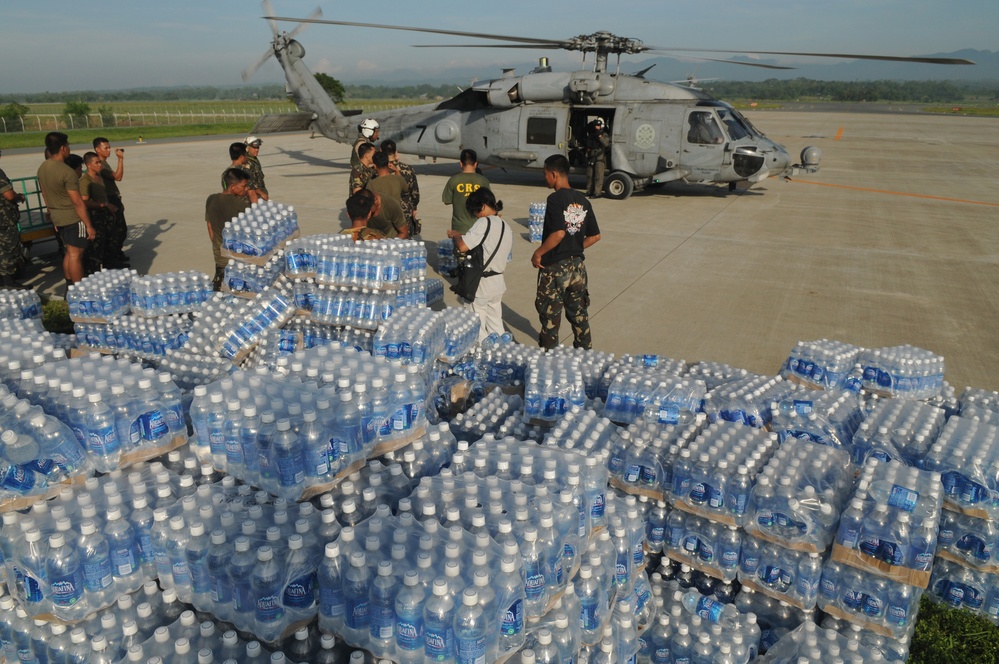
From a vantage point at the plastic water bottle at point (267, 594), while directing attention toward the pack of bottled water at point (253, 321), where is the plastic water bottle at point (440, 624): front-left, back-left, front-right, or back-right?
back-right

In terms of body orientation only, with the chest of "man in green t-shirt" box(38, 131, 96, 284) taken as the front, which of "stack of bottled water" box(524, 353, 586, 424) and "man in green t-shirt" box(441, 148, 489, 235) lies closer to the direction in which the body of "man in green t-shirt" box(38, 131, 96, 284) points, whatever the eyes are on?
the man in green t-shirt

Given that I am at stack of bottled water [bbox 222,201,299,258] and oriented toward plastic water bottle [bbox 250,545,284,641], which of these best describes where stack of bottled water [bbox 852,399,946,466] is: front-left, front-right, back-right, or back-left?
front-left

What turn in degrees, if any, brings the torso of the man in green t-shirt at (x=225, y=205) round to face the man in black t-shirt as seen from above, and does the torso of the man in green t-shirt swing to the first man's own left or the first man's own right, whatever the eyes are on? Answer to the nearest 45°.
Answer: approximately 90° to the first man's own right

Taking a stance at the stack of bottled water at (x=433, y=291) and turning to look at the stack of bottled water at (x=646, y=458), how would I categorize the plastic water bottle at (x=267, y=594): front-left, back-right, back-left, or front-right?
front-right

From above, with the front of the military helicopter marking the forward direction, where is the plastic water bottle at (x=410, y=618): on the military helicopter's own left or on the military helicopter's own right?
on the military helicopter's own right

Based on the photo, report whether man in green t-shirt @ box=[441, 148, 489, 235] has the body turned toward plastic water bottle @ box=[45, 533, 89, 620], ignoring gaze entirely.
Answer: no

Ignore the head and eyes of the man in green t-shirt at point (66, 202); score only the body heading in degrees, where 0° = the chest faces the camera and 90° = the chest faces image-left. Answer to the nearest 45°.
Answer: approximately 225°

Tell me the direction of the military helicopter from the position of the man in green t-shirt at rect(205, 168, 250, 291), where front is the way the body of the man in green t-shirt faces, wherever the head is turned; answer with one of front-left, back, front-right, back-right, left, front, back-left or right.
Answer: front
